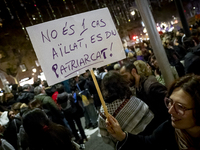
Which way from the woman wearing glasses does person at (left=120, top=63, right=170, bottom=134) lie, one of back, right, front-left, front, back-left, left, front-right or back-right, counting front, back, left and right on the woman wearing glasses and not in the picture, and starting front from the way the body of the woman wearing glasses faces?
back-right

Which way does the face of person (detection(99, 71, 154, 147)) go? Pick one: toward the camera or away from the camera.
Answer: away from the camera

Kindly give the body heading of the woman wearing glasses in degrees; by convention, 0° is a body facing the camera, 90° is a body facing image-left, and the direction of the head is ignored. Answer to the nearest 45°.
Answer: approximately 45°
